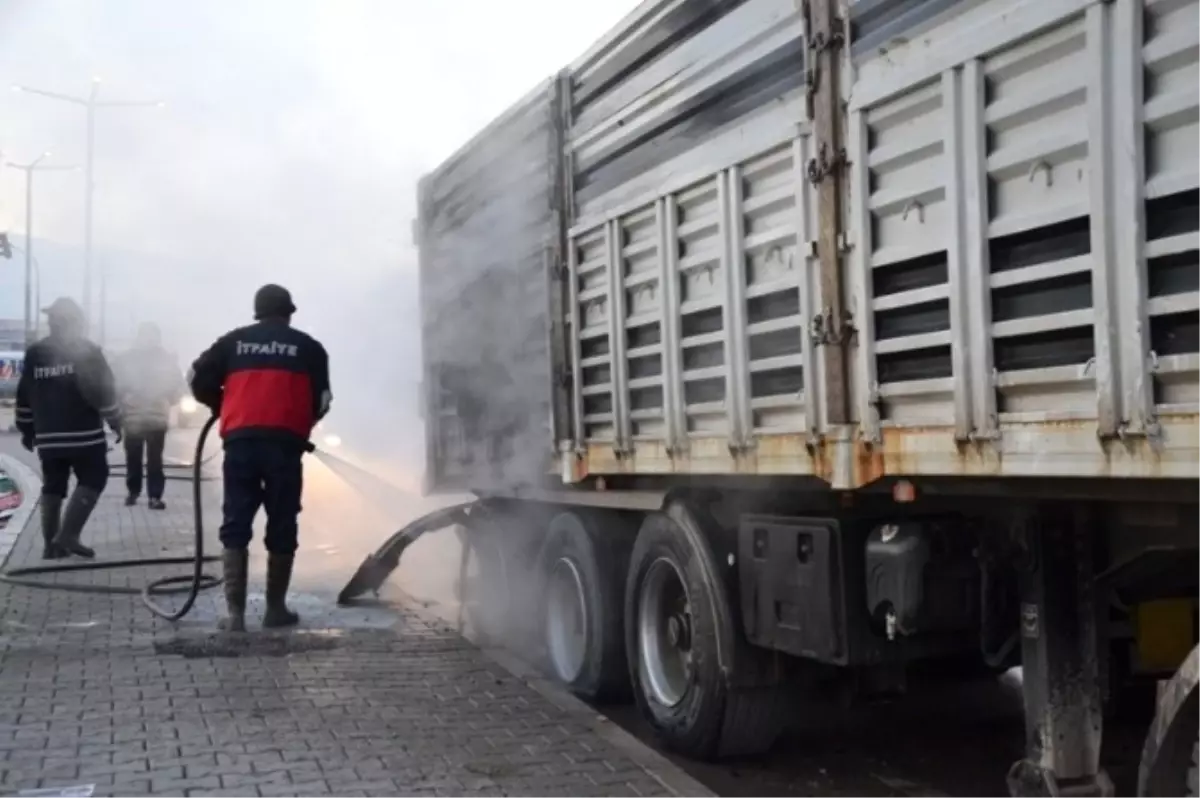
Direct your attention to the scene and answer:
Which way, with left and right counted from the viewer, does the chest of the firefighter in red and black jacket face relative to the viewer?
facing away from the viewer

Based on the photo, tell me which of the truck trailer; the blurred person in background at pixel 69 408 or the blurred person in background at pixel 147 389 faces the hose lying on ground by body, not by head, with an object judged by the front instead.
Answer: the blurred person in background at pixel 147 389

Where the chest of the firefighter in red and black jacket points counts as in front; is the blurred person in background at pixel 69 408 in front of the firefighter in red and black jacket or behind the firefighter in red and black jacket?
in front

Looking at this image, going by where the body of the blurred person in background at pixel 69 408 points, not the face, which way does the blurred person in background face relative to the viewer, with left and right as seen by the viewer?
facing away from the viewer and to the right of the viewer

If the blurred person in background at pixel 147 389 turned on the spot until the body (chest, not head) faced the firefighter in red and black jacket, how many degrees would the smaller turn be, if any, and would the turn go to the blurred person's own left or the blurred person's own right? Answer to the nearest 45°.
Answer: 0° — they already face them

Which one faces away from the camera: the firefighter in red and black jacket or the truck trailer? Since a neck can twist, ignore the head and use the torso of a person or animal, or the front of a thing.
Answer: the firefighter in red and black jacket

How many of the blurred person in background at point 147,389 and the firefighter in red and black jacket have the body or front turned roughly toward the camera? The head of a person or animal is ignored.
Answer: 1

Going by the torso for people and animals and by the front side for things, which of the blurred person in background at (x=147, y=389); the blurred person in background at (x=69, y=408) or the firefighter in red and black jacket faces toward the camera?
the blurred person in background at (x=147, y=389)

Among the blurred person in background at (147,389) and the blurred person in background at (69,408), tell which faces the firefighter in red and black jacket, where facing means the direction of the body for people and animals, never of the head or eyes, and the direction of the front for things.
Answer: the blurred person in background at (147,389)

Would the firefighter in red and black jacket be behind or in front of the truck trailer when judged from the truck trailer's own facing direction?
behind

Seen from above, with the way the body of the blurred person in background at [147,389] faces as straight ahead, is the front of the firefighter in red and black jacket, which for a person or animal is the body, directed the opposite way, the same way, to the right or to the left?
the opposite way

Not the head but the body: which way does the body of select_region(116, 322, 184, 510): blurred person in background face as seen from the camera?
toward the camera

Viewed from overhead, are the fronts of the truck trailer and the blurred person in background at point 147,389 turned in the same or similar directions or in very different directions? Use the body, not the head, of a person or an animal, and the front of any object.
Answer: same or similar directions

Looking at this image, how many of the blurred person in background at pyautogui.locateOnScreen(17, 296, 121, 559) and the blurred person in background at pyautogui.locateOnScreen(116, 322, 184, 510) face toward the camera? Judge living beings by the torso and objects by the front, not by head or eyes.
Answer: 1

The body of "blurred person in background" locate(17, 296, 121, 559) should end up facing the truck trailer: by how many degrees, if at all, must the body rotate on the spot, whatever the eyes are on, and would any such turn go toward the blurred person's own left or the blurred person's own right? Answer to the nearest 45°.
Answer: approximately 135° to the blurred person's own right
